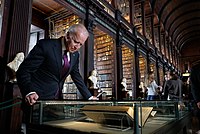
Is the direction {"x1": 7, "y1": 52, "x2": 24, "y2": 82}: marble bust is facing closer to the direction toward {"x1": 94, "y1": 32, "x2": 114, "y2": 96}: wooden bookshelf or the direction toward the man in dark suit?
the man in dark suit

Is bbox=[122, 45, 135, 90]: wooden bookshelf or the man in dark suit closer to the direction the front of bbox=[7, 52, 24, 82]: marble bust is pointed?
the man in dark suit

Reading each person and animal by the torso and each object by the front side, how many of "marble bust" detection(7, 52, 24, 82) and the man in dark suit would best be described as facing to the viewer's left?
0

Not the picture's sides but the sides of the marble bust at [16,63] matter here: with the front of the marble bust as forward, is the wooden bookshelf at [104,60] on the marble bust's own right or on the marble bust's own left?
on the marble bust's own left

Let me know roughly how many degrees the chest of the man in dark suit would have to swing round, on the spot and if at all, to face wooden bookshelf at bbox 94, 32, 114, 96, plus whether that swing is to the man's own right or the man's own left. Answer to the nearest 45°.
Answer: approximately 135° to the man's own left

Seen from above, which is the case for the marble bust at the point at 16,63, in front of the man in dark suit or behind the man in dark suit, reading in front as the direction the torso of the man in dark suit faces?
behind

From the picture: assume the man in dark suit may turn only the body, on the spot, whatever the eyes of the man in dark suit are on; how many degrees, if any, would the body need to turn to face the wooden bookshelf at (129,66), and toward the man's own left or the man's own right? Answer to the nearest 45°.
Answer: approximately 90° to the man's own left

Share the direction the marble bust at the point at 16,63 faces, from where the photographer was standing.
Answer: facing the viewer and to the right of the viewer

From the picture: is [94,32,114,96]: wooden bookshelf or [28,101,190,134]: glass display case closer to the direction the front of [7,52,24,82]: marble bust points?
the glass display case

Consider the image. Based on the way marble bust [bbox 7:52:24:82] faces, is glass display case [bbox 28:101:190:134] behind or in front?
in front
